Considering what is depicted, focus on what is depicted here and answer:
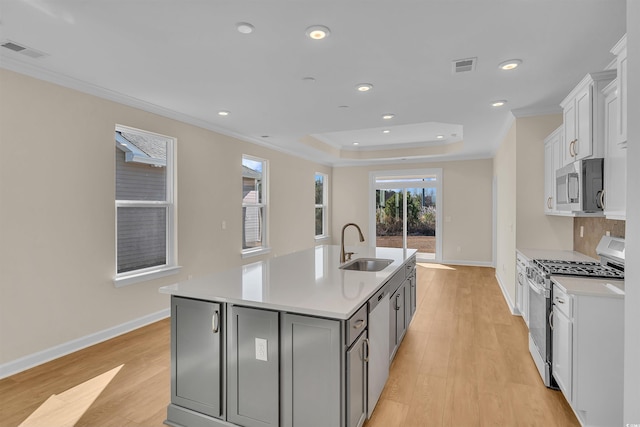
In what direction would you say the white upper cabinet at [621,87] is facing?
to the viewer's left

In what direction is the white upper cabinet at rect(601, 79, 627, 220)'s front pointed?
to the viewer's left

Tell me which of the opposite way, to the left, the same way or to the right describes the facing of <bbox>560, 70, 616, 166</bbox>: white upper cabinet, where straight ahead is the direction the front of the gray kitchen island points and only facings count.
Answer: the opposite way

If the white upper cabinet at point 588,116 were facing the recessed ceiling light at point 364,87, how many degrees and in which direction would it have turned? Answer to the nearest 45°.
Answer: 0° — it already faces it

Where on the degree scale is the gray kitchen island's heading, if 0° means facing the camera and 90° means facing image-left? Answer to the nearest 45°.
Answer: approximately 315°

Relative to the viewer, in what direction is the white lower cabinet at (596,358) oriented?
to the viewer's left

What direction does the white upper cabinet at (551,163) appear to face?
to the viewer's left

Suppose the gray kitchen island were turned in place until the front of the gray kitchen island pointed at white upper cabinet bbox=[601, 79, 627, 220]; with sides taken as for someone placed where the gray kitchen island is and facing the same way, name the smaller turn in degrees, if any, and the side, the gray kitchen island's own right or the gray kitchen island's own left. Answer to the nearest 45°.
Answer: approximately 45° to the gray kitchen island's own left

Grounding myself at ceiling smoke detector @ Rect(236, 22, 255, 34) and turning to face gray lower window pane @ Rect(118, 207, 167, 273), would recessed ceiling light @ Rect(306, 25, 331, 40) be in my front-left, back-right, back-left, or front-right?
back-right

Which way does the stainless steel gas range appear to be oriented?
to the viewer's left

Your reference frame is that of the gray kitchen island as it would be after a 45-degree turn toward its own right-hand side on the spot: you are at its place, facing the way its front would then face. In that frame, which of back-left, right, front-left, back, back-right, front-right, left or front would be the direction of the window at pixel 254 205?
back

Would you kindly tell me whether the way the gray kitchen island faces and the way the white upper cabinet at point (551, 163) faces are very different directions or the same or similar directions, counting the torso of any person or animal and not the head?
very different directions

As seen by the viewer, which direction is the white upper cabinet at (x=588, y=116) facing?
to the viewer's left
